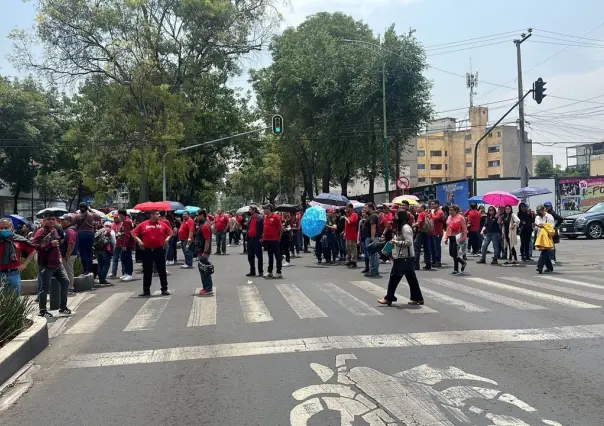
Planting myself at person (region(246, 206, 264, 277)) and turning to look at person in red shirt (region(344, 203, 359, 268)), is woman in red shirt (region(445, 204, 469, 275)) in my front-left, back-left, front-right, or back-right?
front-right

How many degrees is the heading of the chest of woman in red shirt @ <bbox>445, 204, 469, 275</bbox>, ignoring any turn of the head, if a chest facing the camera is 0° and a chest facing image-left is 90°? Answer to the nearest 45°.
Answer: approximately 45°

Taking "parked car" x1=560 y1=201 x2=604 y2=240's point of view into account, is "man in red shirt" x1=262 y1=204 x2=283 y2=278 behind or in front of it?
in front

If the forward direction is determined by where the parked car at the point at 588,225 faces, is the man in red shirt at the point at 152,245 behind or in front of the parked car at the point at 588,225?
in front

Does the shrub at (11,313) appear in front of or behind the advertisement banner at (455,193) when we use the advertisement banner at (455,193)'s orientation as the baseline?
in front

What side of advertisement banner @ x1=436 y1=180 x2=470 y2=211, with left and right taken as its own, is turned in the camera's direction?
front

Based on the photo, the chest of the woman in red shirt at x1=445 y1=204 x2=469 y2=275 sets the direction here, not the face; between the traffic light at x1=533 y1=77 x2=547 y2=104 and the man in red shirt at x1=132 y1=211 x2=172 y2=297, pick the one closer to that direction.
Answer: the man in red shirt

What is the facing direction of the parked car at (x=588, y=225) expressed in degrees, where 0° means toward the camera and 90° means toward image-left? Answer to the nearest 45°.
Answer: approximately 45°

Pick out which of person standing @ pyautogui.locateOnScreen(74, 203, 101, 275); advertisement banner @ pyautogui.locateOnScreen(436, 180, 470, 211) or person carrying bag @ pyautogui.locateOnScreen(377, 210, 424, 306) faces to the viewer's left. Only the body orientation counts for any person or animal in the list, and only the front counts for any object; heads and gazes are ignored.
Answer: the person carrying bag

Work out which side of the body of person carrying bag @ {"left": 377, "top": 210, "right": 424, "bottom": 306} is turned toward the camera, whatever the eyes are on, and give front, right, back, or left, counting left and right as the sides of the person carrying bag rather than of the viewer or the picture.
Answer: left

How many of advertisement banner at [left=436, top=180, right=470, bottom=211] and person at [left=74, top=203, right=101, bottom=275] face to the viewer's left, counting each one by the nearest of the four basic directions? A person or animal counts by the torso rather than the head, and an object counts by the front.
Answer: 0
